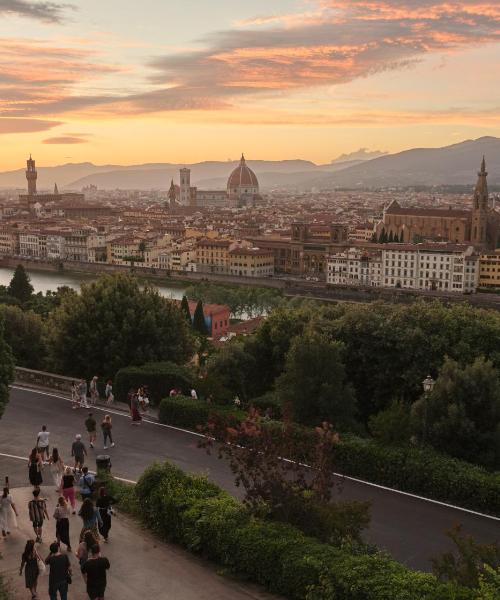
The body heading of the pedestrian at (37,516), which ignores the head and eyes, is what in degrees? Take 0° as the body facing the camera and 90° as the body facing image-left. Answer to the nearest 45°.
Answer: approximately 180°

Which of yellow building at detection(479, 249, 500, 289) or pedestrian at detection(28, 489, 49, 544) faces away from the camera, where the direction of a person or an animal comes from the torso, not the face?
the pedestrian

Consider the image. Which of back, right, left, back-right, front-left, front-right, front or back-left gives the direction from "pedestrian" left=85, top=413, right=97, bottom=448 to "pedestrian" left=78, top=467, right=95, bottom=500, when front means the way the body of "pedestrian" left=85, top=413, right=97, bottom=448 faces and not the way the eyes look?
back

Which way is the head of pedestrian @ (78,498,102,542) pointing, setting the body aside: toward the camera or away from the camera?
away from the camera

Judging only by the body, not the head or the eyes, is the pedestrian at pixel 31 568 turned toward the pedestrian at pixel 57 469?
yes

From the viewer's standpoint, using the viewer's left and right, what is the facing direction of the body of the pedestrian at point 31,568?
facing away from the viewer

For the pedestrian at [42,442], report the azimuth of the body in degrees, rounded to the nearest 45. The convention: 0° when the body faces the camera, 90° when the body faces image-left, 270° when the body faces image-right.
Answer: approximately 180°

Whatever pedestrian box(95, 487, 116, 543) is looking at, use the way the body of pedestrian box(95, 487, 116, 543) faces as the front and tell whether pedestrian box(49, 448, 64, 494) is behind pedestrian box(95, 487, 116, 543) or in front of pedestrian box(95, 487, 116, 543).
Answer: in front

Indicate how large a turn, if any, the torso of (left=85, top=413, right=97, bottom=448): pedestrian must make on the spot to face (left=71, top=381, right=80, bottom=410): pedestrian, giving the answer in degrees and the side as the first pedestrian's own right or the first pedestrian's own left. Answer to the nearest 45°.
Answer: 0° — they already face them

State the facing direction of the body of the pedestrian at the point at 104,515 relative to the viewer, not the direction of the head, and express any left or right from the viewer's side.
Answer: facing away from the viewer

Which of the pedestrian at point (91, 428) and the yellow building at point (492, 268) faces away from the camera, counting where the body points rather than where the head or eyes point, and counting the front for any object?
the pedestrian

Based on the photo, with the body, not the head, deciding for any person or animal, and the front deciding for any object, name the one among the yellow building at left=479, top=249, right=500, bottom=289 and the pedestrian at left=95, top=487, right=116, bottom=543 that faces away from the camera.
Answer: the pedestrian
